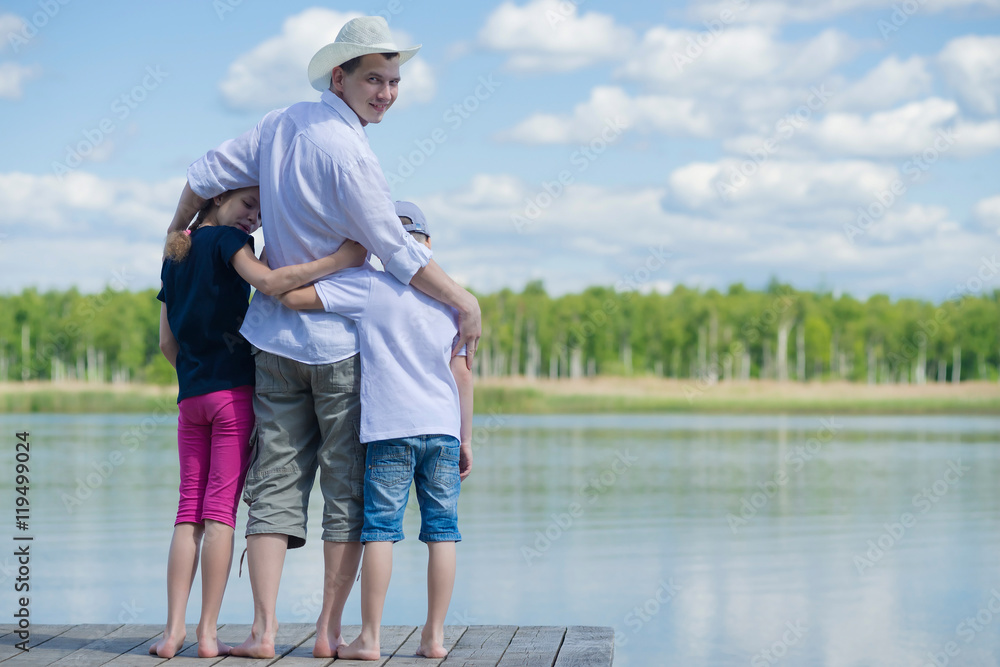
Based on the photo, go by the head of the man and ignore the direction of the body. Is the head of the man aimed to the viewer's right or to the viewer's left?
to the viewer's right

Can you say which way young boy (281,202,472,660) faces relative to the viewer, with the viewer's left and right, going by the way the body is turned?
facing away from the viewer

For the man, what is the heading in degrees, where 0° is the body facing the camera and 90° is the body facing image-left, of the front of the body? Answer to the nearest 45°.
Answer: approximately 180°
